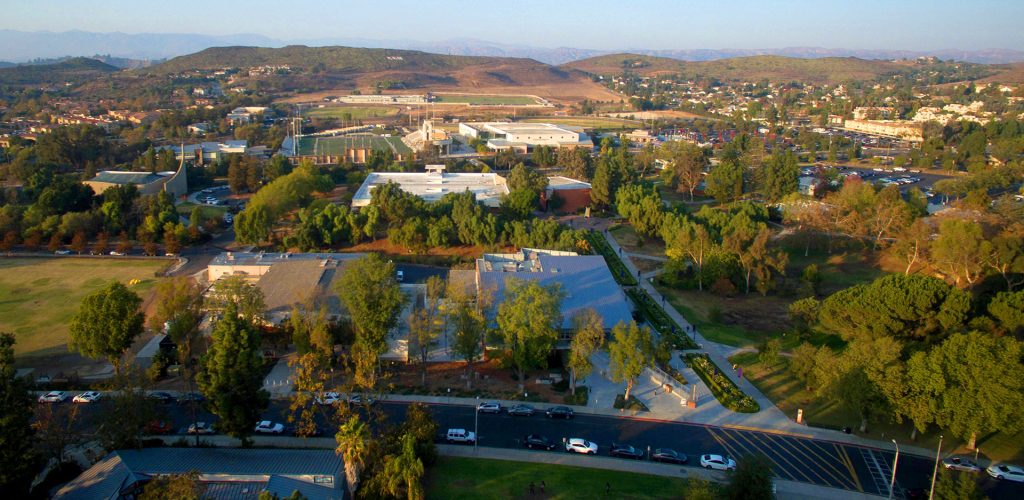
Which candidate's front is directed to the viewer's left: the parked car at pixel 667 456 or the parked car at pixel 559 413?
the parked car at pixel 559 413

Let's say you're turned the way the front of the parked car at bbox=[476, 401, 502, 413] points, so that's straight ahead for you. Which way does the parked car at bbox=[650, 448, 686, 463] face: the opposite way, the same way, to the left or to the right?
the opposite way

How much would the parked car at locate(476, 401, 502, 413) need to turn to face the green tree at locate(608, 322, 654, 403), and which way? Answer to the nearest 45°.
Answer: approximately 180°

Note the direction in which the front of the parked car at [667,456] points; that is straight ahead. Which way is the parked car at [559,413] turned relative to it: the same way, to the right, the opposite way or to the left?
the opposite way

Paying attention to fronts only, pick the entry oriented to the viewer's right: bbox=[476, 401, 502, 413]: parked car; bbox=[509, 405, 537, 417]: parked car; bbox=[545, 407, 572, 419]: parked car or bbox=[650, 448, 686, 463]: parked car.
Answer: bbox=[650, 448, 686, 463]: parked car

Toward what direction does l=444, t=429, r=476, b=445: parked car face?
to the viewer's right

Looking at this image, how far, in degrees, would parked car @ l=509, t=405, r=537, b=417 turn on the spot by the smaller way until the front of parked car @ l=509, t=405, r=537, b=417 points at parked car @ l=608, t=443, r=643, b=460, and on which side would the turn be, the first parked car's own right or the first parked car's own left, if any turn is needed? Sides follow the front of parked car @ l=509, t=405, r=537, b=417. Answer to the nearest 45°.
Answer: approximately 135° to the first parked car's own left

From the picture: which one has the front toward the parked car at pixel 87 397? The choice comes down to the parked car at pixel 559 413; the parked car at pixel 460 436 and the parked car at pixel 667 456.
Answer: the parked car at pixel 559 413

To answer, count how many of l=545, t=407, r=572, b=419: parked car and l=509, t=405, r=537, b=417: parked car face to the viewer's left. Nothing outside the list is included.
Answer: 2

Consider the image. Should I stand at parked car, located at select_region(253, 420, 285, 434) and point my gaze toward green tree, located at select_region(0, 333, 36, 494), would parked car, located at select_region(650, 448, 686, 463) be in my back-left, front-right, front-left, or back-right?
back-left

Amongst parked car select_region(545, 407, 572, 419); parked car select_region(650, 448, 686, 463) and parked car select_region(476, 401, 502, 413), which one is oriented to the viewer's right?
parked car select_region(650, 448, 686, 463)

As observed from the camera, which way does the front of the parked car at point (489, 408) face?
facing to the left of the viewer

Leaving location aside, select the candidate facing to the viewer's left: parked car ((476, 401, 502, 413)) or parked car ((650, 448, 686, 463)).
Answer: parked car ((476, 401, 502, 413))

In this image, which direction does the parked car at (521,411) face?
to the viewer's left

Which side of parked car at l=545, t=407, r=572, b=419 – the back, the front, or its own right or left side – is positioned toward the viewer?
left

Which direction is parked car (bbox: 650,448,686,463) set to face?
to the viewer's right

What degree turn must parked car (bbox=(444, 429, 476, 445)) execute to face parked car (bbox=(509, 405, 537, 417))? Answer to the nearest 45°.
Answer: approximately 45° to its left
